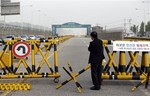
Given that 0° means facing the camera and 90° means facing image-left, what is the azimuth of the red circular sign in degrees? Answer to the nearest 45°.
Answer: approximately 0°

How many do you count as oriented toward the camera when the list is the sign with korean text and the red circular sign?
2

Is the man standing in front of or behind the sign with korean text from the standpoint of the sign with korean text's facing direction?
in front

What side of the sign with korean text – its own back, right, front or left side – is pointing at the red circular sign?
right

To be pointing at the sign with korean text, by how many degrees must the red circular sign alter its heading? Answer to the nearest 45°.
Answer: approximately 90° to its left

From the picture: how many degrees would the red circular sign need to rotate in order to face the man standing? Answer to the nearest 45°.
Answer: approximately 45° to its left

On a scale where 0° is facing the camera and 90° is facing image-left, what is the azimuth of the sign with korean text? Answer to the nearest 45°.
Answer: approximately 0°

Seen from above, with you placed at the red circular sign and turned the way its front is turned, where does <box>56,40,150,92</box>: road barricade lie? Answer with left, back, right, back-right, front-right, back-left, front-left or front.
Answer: left
